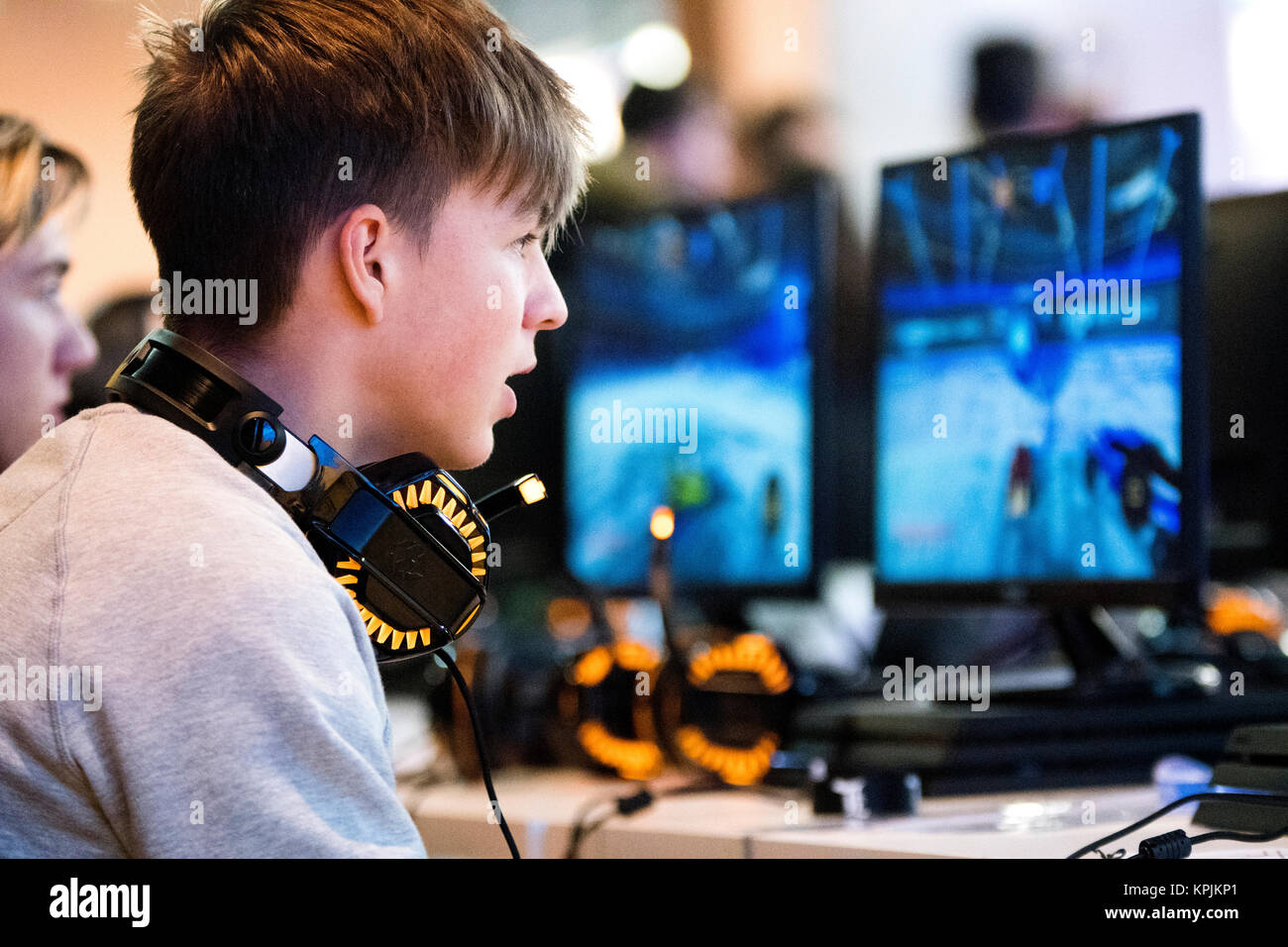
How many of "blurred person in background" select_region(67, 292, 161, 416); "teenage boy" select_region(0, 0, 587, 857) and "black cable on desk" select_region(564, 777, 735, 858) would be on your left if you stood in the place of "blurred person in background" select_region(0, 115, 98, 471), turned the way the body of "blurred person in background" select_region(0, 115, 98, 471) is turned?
1

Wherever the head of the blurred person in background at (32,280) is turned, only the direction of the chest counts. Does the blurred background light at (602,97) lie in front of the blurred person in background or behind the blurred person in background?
in front

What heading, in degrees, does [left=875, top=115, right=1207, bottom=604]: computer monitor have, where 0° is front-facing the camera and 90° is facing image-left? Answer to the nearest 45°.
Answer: approximately 45°

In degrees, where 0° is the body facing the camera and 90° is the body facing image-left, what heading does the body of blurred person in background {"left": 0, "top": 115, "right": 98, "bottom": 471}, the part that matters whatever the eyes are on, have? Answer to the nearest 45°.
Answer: approximately 270°

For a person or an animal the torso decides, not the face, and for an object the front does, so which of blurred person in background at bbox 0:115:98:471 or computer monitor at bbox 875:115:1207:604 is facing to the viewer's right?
the blurred person in background

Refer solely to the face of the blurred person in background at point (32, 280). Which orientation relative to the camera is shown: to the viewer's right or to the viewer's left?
to the viewer's right

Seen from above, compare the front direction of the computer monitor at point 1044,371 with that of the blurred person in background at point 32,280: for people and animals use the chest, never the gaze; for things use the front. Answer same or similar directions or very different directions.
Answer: very different directions

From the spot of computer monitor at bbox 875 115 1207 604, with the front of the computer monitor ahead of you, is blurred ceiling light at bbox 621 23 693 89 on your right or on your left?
on your right

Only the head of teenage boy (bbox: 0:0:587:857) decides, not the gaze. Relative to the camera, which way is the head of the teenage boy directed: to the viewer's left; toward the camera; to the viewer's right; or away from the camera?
to the viewer's right

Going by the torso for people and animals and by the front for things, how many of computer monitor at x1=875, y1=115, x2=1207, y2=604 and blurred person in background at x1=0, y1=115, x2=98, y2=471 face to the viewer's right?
1
